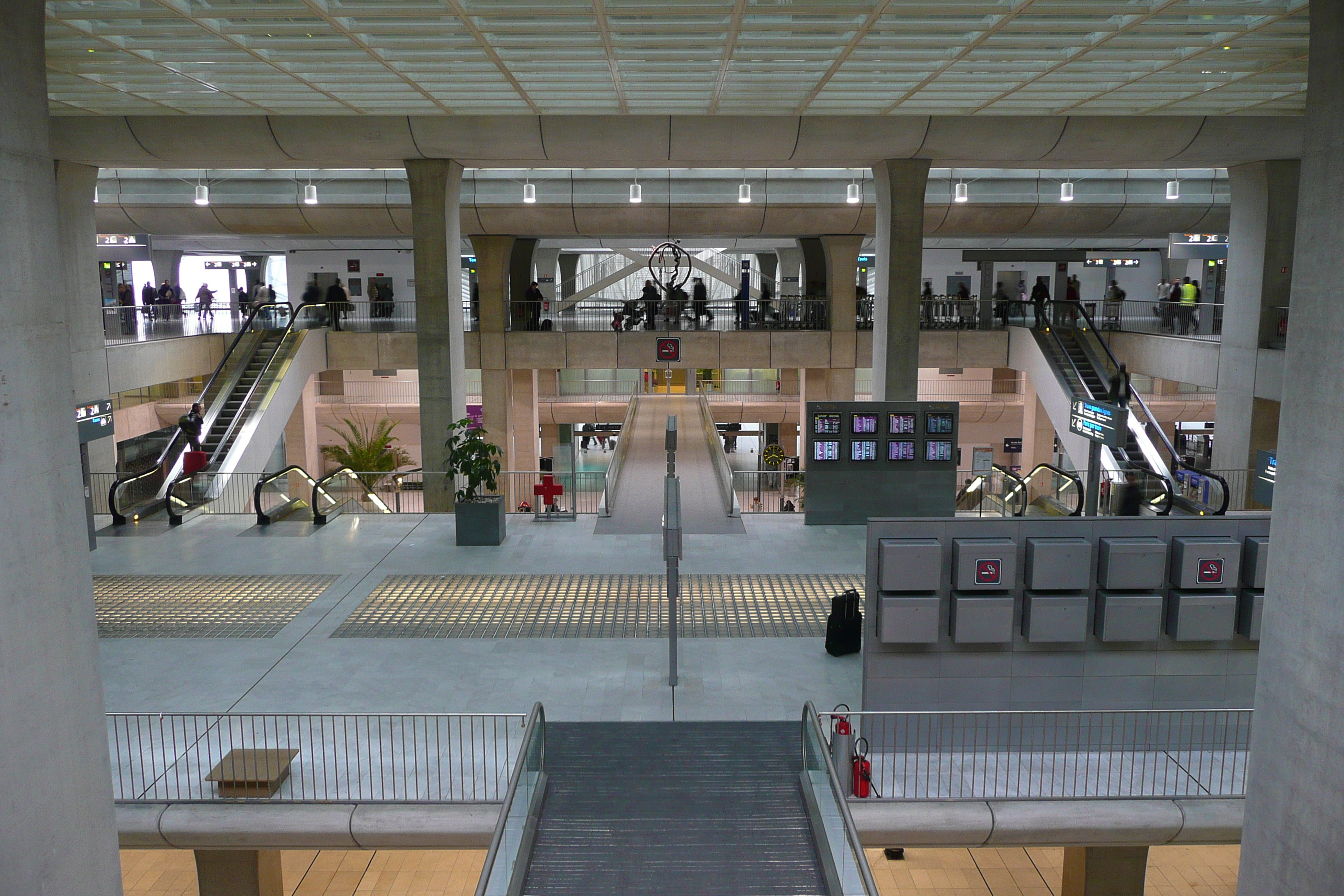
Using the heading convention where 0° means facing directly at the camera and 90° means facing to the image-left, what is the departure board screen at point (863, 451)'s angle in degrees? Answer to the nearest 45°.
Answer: approximately 0°

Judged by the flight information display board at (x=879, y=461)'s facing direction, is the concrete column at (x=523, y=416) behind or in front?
behind

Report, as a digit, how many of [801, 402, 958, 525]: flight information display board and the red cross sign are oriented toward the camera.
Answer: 2

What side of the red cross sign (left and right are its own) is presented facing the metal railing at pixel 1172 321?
left

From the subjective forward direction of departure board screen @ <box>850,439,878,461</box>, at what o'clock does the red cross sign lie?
The red cross sign is roughly at 3 o'clock from the departure board screen.

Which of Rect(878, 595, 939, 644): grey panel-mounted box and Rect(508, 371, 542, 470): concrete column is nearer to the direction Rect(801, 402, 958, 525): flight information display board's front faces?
the grey panel-mounted box

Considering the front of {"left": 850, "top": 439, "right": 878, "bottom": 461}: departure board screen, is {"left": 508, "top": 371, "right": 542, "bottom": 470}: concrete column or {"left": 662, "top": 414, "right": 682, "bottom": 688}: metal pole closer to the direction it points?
the metal pole

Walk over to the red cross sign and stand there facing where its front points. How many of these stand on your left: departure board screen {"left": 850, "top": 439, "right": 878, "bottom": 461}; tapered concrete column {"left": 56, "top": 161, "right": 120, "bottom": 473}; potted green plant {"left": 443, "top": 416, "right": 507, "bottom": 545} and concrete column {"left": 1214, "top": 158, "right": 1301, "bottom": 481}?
2

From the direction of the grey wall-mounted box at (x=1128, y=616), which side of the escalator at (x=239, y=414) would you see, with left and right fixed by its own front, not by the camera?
left

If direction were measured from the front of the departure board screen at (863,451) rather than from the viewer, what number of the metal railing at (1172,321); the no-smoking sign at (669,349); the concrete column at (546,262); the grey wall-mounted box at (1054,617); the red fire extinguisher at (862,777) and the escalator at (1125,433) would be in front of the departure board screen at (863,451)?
2

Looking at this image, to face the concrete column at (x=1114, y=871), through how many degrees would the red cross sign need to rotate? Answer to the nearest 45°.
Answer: approximately 45° to its left
